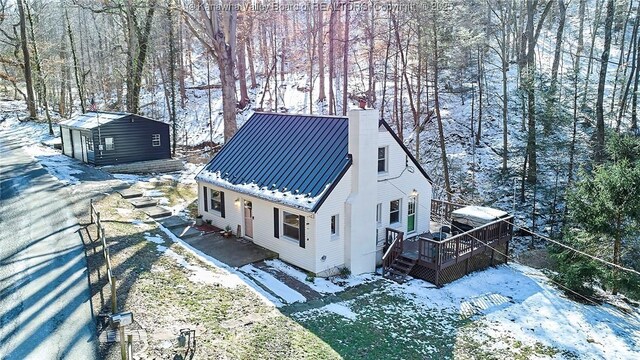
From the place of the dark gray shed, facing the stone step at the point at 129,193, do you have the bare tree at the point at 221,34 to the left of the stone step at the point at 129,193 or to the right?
left

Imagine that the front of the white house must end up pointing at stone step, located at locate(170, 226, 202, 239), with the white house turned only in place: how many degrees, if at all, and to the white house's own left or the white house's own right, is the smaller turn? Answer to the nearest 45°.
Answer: approximately 45° to the white house's own right

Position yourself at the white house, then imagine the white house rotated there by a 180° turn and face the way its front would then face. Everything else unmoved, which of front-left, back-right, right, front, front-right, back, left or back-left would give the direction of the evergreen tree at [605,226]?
front-right

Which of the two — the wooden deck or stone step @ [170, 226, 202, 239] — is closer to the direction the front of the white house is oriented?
the stone step

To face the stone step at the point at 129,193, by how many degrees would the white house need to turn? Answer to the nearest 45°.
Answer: approximately 90° to its right

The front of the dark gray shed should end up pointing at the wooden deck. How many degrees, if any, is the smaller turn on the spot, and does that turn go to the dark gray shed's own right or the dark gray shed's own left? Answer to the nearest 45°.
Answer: approximately 90° to the dark gray shed's own left

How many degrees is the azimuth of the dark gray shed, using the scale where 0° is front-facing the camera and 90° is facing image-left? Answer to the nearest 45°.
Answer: approximately 45°

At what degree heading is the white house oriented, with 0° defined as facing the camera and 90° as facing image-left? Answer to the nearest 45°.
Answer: approximately 45°
